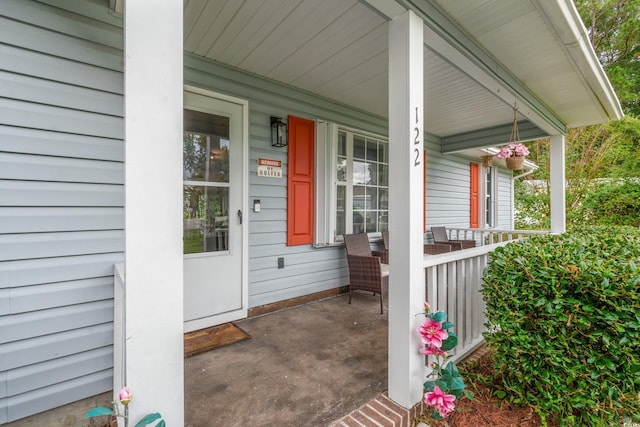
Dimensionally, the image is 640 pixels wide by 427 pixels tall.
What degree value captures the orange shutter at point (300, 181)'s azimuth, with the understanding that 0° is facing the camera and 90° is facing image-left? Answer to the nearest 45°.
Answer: approximately 315°

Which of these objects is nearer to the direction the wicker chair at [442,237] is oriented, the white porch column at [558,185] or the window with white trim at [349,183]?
the white porch column

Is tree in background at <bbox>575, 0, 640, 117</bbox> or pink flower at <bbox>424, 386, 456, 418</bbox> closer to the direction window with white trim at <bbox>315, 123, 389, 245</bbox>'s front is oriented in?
the pink flower

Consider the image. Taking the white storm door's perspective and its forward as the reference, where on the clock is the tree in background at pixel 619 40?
The tree in background is roughly at 10 o'clock from the white storm door.

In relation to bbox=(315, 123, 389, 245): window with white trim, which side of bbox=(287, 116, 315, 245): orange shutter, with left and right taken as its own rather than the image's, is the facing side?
left

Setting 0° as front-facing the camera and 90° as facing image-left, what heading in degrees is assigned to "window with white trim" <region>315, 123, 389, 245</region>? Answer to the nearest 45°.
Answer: approximately 315°
